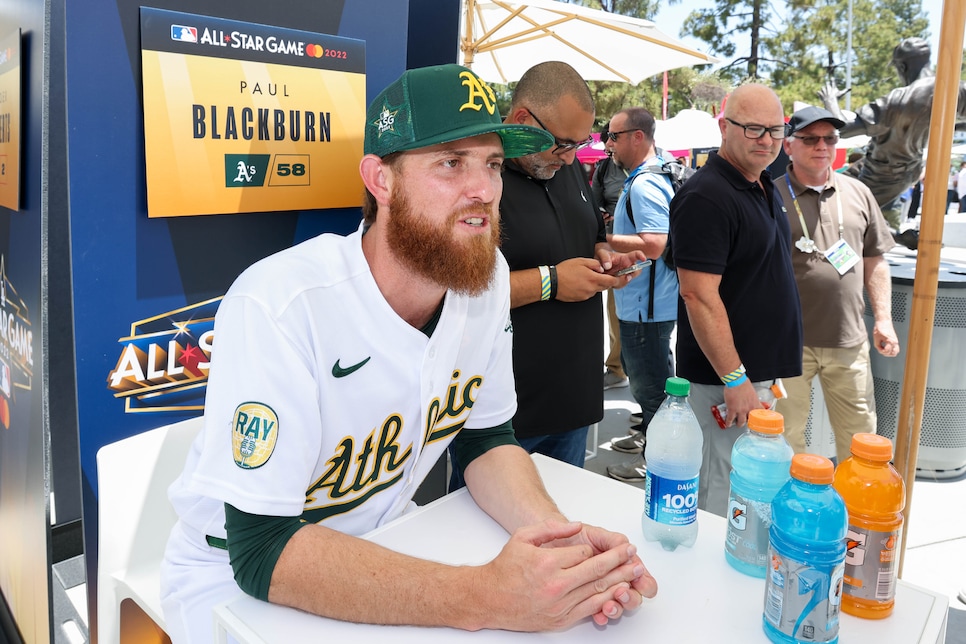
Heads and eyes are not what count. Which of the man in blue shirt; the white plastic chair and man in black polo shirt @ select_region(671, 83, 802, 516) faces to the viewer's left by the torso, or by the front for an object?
the man in blue shirt

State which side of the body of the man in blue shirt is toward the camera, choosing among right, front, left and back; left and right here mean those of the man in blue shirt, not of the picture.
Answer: left

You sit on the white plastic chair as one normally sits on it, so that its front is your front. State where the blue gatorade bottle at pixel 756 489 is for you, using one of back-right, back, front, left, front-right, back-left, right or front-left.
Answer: front

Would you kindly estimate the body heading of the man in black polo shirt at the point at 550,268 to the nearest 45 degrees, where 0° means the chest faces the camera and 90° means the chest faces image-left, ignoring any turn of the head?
approximately 315°

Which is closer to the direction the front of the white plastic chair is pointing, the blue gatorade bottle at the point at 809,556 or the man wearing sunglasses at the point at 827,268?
the blue gatorade bottle

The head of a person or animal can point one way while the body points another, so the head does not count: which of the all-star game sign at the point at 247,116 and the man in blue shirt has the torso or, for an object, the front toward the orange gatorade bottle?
the all-star game sign

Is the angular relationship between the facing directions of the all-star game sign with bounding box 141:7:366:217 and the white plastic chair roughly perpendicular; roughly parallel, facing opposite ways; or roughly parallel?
roughly parallel

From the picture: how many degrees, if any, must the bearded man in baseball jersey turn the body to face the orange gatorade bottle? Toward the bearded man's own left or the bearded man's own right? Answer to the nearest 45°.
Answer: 0° — they already face it

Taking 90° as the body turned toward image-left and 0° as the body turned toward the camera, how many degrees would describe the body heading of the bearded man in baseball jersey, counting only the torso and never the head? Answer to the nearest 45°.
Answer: approximately 315°

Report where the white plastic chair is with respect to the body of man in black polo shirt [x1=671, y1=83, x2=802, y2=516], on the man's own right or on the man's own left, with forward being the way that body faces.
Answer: on the man's own right

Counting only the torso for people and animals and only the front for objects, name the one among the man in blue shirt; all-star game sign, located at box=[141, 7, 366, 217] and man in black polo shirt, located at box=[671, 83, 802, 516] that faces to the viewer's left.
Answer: the man in blue shirt

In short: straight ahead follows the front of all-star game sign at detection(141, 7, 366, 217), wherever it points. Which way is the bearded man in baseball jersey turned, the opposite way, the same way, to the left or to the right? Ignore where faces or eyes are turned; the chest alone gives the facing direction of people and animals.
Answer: the same way

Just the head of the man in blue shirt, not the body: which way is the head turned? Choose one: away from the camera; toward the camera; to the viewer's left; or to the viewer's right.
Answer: to the viewer's left

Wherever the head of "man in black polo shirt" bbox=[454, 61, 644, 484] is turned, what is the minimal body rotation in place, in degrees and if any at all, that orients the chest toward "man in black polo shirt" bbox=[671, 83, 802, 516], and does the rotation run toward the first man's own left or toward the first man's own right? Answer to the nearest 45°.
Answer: approximately 90° to the first man's own left

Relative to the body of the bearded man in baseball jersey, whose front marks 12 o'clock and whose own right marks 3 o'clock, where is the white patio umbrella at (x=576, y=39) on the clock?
The white patio umbrella is roughly at 8 o'clock from the bearded man in baseball jersey.

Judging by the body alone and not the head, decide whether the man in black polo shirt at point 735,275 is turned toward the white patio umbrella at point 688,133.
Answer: no

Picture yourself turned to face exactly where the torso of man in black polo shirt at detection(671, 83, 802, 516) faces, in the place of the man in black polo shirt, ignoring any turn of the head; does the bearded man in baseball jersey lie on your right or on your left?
on your right

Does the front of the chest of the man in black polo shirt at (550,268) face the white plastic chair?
no
